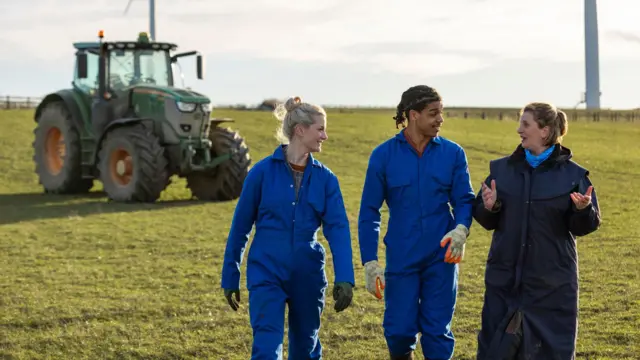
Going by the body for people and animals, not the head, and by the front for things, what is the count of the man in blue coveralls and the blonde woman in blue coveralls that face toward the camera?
2

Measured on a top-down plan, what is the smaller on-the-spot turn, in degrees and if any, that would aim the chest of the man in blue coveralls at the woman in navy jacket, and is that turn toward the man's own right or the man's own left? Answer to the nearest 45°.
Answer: approximately 45° to the man's own left

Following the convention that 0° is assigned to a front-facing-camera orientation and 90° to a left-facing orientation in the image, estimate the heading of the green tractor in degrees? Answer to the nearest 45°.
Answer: approximately 315°

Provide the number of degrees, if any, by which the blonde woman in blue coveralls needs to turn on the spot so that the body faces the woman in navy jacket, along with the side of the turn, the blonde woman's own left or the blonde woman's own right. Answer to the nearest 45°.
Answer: approximately 90° to the blonde woman's own left

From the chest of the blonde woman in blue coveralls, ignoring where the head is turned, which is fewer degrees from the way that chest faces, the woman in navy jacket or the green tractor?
the woman in navy jacket

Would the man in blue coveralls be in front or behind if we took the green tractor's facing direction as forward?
in front

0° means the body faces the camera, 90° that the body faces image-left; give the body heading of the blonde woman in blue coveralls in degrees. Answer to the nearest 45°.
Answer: approximately 0°

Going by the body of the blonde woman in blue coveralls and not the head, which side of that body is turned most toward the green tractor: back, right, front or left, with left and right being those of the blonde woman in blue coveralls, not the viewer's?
back

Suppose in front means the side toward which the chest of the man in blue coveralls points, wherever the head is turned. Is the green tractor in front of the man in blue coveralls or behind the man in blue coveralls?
behind

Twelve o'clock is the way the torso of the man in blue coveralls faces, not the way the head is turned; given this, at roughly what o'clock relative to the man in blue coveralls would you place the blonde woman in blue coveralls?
The blonde woman in blue coveralls is roughly at 2 o'clock from the man in blue coveralls.
